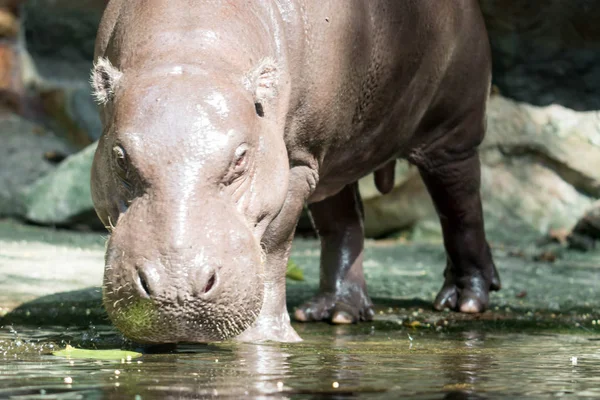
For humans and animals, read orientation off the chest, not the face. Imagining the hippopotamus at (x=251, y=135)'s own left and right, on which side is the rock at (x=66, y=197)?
on its right

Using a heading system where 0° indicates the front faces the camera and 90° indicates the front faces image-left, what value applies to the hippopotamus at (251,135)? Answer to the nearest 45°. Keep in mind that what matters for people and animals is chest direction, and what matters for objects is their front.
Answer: approximately 45°

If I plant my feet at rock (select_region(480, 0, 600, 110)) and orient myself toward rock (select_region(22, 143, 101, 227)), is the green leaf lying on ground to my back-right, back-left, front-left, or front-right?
front-left

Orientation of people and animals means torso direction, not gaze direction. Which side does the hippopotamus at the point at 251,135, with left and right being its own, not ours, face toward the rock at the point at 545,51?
back

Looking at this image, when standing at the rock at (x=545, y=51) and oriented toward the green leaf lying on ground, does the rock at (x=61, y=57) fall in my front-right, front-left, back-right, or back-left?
front-right

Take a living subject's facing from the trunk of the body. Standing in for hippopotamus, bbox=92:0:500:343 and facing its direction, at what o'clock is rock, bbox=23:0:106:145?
The rock is roughly at 4 o'clock from the hippopotamus.
